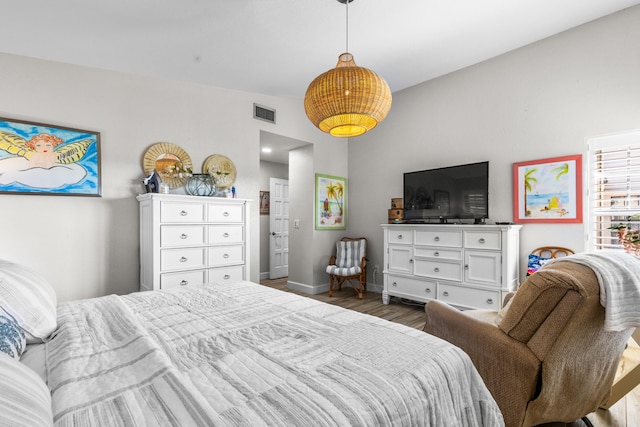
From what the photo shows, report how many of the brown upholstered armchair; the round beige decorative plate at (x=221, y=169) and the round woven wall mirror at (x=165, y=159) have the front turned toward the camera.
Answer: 2

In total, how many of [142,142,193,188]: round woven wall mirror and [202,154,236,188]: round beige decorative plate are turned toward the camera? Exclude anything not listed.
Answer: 2

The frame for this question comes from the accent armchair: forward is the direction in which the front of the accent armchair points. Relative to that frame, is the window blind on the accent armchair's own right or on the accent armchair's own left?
on the accent armchair's own left

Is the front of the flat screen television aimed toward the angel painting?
yes

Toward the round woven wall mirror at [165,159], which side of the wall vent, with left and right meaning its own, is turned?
right

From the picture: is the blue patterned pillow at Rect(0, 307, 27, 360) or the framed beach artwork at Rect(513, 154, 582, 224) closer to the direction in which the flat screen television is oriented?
the blue patterned pillow

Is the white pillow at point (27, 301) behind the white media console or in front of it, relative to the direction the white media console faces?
in front

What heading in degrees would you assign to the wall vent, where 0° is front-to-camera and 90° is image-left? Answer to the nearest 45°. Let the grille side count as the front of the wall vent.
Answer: approximately 315°

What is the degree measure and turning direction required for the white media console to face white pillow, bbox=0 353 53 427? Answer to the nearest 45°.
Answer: approximately 45° to its left

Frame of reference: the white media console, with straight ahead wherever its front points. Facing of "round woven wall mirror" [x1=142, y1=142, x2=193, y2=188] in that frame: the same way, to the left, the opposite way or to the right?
to the left

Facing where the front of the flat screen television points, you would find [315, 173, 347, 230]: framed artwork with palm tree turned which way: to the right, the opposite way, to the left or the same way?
to the left
